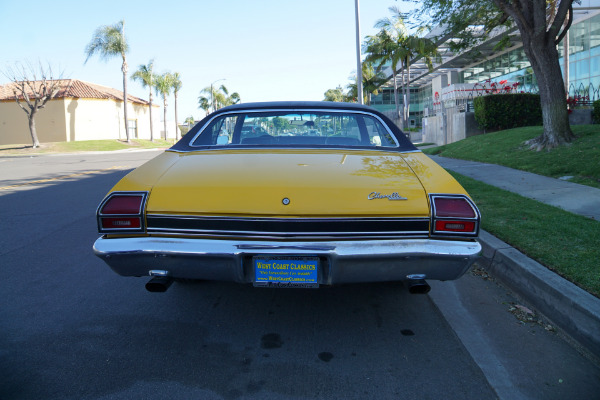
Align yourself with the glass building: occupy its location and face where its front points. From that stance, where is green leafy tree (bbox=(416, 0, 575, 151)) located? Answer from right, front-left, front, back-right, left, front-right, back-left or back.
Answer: front-left

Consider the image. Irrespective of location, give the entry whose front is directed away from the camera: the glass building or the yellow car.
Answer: the yellow car

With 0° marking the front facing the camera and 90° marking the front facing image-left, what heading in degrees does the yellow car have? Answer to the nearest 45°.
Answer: approximately 180°

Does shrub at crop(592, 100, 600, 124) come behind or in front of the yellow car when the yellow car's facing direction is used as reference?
in front

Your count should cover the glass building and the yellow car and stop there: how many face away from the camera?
1

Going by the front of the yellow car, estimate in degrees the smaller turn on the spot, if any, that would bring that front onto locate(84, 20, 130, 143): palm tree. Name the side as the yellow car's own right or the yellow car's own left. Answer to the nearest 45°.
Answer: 0° — it already faces it

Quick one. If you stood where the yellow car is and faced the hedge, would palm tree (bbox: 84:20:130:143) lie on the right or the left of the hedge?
left

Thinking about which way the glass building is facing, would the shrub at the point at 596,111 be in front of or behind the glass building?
in front

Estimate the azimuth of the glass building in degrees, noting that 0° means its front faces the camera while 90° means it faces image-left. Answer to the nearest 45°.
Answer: approximately 45°

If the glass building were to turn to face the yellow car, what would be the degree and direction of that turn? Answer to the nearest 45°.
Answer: approximately 45° to its left

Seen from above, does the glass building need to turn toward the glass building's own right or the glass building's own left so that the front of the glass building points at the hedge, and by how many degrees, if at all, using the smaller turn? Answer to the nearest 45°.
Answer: approximately 45° to the glass building's own left
